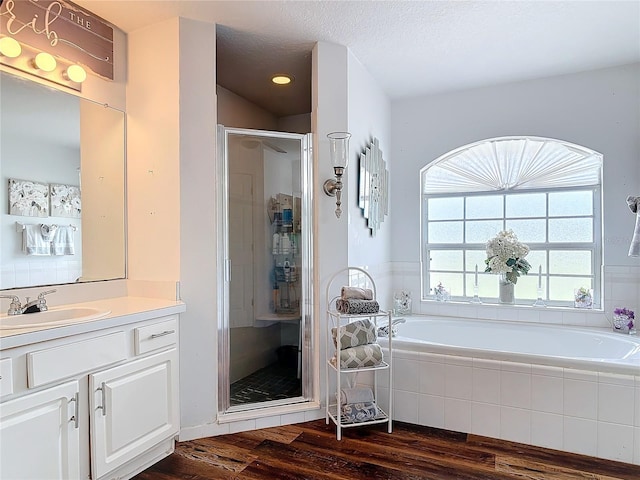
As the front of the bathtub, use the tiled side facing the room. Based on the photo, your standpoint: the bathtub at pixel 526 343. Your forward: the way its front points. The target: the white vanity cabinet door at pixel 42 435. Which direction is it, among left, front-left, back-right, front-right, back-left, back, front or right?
front-right

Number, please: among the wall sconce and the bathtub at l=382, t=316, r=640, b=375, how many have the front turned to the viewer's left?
0

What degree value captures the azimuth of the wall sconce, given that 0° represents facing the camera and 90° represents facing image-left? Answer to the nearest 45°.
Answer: approximately 315°

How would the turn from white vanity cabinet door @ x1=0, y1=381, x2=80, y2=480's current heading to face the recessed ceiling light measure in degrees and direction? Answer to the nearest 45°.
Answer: approximately 90° to its left

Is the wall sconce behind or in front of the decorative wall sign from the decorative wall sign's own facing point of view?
in front

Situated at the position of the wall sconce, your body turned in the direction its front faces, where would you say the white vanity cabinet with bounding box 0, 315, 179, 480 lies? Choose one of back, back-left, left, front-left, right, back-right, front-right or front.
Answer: right
